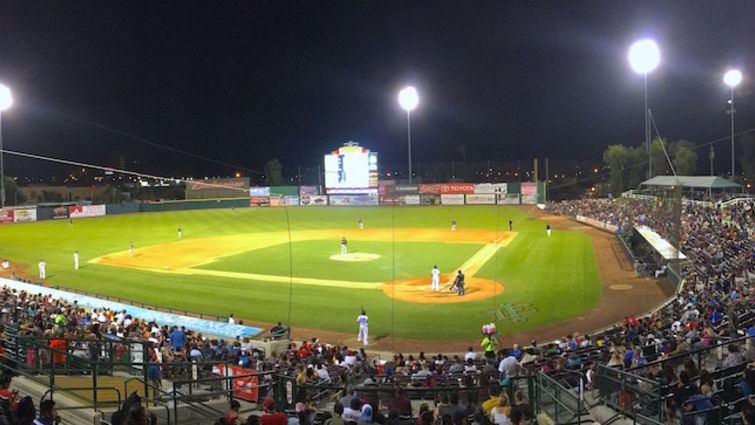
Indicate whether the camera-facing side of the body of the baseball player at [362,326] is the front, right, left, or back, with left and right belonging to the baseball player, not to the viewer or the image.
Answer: back
